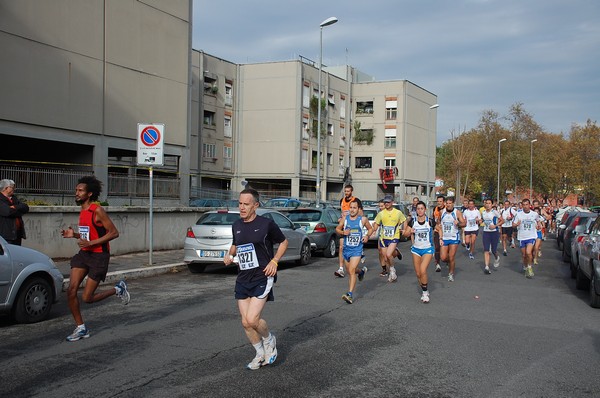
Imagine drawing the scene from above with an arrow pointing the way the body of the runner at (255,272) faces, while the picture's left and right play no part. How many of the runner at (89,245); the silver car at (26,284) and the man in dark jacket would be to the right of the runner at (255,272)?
3

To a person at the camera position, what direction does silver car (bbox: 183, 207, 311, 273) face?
facing away from the viewer and to the right of the viewer

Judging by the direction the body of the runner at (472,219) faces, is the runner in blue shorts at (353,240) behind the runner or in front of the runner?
in front

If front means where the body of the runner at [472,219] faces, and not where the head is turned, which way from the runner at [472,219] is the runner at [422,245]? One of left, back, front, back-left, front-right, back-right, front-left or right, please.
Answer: front

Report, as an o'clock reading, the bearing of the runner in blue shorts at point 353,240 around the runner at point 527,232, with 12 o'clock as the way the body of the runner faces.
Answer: The runner in blue shorts is roughly at 1 o'clock from the runner.

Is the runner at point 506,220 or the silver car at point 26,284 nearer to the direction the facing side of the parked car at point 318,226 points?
the runner

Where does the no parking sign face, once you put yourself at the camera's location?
facing the viewer

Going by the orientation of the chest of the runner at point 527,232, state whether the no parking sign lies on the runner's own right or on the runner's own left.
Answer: on the runner's own right

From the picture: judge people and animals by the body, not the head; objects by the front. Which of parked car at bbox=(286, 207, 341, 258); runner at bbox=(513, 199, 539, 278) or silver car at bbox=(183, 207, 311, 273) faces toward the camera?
the runner

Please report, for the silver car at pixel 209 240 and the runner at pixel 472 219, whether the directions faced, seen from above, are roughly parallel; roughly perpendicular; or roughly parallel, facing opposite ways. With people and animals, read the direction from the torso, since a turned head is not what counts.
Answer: roughly parallel, facing opposite ways

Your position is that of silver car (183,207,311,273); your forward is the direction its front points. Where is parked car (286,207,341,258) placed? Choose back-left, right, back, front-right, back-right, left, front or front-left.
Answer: front

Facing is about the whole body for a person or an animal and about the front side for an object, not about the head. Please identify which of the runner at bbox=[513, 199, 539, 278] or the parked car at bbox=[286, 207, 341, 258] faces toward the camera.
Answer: the runner

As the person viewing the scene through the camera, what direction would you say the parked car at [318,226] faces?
facing away from the viewer and to the right of the viewer

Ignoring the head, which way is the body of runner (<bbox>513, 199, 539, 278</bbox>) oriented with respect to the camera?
toward the camera

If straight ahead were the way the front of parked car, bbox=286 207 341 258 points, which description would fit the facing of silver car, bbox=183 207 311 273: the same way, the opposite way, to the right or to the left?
the same way

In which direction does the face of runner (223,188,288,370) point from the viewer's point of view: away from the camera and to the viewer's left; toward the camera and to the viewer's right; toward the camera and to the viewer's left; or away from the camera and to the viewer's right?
toward the camera and to the viewer's left

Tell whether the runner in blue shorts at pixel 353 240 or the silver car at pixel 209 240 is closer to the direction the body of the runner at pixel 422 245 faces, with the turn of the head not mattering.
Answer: the runner in blue shorts

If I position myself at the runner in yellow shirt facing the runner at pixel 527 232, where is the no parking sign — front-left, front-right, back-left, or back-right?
back-left

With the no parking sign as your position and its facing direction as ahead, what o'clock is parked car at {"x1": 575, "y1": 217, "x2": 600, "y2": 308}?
The parked car is roughly at 10 o'clock from the no parking sign.
